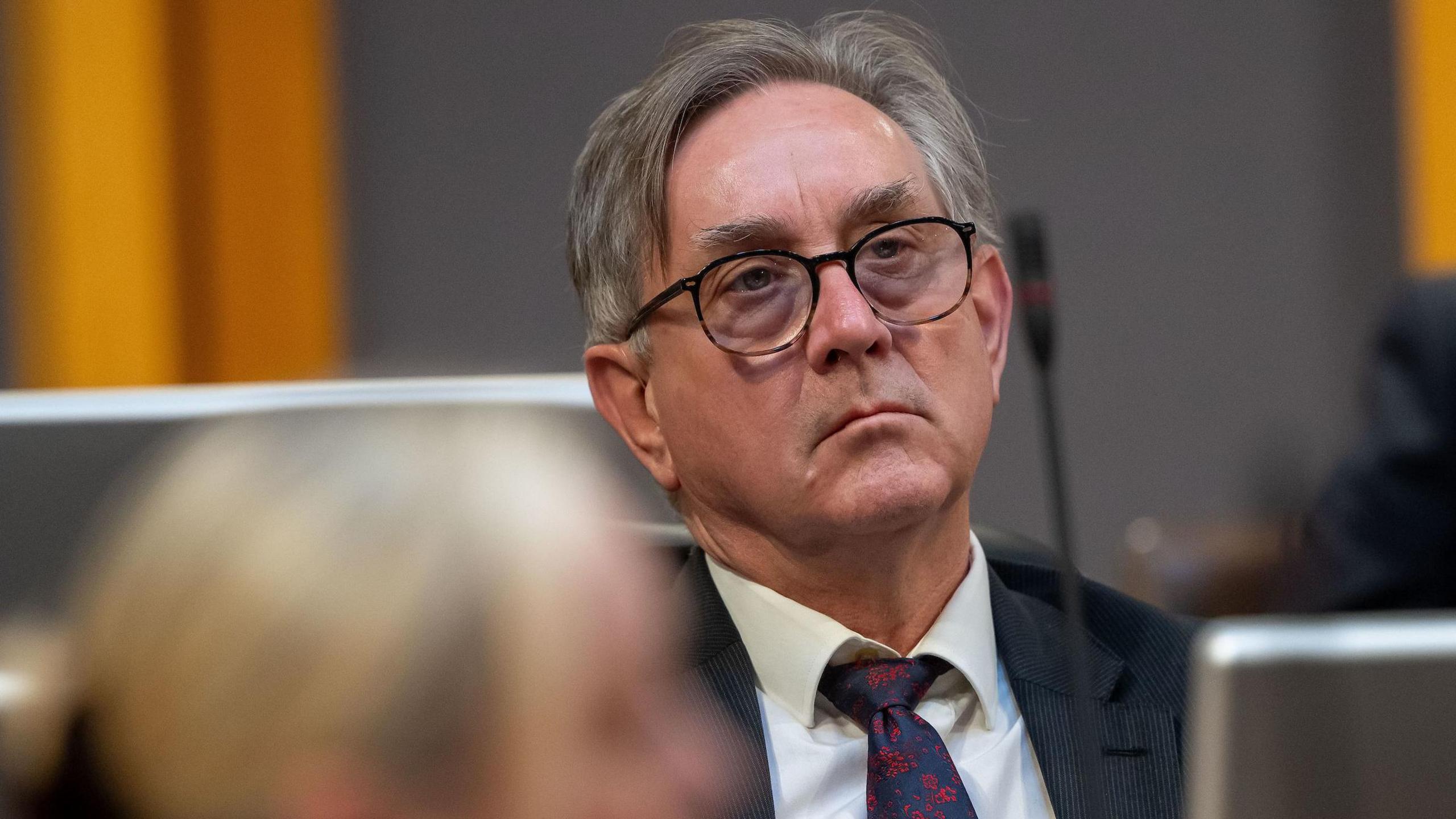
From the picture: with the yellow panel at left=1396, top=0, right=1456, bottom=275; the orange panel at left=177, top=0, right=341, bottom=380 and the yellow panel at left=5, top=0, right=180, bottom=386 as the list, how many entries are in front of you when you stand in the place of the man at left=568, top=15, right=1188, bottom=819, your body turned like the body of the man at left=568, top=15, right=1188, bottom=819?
0

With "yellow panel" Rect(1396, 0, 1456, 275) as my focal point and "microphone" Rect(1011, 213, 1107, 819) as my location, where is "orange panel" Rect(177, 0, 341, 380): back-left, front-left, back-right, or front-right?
front-left

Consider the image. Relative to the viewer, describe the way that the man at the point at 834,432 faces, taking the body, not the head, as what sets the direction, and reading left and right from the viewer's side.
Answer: facing the viewer

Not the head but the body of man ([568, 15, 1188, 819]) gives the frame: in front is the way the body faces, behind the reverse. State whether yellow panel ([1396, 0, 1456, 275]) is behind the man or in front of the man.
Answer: behind

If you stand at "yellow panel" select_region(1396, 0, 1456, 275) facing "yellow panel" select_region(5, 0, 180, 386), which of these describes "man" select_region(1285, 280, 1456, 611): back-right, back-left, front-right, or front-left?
front-left

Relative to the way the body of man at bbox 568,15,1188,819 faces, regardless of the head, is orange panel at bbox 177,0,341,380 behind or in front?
behind

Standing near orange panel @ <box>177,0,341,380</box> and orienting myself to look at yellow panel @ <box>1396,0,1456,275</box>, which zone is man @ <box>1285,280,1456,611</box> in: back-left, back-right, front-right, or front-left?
front-right

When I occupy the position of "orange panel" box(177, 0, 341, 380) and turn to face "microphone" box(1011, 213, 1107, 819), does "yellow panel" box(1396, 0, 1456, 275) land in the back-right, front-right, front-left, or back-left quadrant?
front-left
